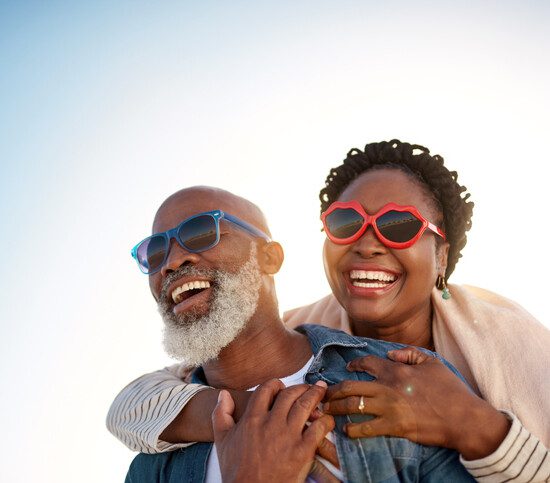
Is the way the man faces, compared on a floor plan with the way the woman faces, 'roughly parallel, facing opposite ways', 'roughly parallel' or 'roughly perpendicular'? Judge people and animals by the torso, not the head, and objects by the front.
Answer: roughly parallel

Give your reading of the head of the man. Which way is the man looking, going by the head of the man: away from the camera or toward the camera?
toward the camera

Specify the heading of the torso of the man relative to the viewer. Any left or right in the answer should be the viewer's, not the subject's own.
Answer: facing the viewer and to the left of the viewer
